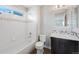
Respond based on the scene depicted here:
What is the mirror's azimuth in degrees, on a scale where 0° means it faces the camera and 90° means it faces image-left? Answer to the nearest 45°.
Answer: approximately 45°

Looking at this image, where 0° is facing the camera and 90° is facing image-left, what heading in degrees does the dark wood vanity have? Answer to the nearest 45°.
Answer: approximately 45°
